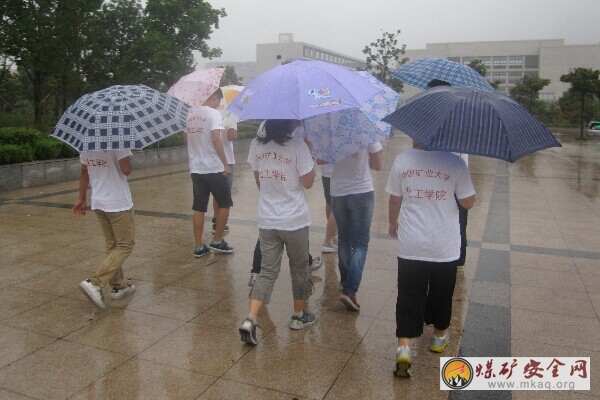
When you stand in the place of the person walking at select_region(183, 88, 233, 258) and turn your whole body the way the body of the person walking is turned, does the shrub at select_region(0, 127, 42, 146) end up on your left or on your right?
on your left

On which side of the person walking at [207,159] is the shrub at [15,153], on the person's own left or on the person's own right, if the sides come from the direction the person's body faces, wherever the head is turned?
on the person's own left

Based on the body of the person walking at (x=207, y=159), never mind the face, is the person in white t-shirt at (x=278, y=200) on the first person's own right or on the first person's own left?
on the first person's own right

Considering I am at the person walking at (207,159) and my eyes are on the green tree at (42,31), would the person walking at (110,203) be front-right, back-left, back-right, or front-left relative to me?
back-left

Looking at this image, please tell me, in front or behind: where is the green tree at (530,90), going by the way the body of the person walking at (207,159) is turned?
in front

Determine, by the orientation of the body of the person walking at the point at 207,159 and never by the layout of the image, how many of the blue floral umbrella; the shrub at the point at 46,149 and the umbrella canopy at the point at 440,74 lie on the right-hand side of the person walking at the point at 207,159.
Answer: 2

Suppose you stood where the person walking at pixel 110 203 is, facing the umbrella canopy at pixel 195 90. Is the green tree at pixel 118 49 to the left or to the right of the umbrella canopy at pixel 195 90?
left

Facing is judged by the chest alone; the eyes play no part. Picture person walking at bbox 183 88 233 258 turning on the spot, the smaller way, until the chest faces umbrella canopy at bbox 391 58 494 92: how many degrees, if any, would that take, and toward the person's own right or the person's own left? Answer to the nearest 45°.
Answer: approximately 90° to the person's own right

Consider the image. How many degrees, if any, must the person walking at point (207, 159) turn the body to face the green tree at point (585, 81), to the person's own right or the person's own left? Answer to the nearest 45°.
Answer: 0° — they already face it

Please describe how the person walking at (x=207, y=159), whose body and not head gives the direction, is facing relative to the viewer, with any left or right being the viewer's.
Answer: facing away from the viewer and to the right of the viewer

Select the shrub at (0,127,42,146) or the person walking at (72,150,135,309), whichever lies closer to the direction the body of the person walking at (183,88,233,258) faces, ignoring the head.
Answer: the shrub

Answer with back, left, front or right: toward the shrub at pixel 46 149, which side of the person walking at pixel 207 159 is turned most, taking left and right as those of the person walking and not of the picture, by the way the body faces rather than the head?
left

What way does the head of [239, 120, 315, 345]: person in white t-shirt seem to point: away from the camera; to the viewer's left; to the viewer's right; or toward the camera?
away from the camera

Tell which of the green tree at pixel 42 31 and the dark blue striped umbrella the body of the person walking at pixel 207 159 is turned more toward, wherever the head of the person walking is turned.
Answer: the green tree
